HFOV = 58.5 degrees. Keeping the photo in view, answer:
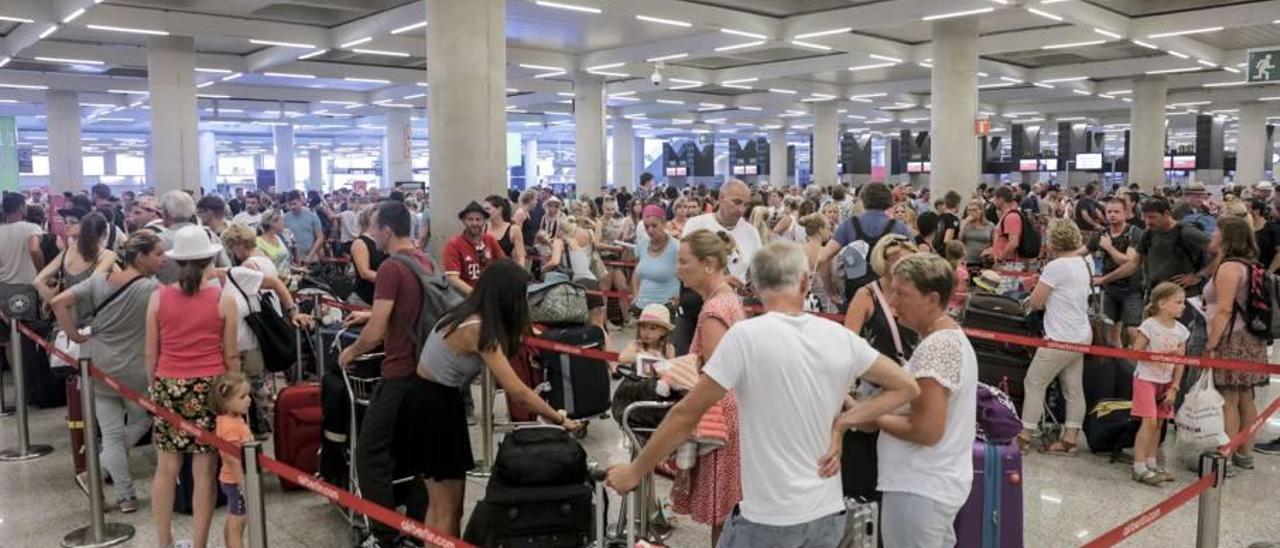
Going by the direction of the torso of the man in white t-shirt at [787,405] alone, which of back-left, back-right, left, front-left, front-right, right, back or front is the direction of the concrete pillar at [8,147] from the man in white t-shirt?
front-left

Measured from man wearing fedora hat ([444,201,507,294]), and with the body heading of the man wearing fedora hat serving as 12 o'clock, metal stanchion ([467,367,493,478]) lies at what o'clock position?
The metal stanchion is roughly at 12 o'clock from the man wearing fedora hat.

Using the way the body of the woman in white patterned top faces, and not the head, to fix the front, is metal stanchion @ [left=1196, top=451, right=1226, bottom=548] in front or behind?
behind

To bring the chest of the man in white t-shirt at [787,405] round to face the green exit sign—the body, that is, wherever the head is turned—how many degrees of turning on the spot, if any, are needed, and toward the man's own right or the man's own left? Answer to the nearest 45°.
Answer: approximately 45° to the man's own right

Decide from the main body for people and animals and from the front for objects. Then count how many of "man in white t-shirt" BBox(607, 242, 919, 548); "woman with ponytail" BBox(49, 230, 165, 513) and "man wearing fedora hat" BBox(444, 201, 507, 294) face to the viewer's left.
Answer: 0

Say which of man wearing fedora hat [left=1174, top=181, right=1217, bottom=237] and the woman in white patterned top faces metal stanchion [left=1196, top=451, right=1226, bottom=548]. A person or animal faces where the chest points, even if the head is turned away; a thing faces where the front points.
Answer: the man wearing fedora hat

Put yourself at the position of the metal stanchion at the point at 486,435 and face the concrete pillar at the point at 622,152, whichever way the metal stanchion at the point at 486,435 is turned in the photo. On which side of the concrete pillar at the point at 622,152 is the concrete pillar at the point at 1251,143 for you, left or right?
right

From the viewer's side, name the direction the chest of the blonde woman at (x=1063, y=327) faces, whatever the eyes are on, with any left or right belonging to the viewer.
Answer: facing away from the viewer and to the left of the viewer

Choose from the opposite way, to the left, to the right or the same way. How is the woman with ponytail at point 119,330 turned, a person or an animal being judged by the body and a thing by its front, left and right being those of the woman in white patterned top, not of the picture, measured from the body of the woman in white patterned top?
to the right

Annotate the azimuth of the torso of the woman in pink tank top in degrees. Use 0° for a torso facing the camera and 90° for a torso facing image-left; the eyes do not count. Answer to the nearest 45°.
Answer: approximately 180°

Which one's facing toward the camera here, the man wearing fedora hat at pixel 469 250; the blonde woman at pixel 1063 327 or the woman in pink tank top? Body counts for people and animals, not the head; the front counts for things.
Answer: the man wearing fedora hat

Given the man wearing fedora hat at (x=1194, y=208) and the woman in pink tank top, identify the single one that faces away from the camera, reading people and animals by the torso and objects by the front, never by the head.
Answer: the woman in pink tank top

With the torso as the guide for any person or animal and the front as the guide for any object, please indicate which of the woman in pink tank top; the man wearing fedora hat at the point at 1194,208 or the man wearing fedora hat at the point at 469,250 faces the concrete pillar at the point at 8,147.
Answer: the woman in pink tank top

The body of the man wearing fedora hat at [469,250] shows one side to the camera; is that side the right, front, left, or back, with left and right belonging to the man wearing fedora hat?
front

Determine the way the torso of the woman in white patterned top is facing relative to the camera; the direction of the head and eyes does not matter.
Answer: to the viewer's left

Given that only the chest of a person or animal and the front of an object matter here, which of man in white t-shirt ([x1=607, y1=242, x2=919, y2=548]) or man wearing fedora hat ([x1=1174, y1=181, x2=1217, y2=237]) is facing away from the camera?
the man in white t-shirt
